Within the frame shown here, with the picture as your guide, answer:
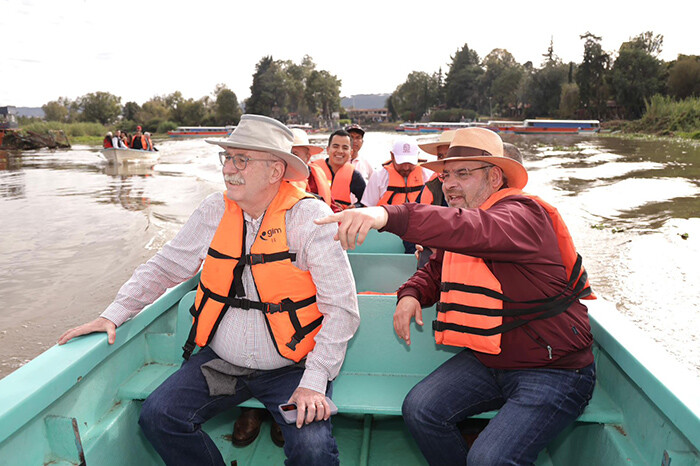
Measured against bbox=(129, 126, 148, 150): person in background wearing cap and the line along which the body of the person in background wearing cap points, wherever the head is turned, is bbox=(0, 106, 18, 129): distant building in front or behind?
behind

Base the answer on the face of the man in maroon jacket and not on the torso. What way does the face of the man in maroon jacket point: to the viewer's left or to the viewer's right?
to the viewer's left

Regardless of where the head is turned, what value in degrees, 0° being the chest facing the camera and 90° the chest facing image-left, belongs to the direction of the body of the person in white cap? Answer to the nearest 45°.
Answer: approximately 0°

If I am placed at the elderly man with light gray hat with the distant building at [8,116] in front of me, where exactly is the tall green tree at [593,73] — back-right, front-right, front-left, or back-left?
front-right

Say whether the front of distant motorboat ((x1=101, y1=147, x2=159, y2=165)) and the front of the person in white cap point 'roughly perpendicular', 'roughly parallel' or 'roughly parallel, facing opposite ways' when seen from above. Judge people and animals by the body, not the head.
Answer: roughly parallel

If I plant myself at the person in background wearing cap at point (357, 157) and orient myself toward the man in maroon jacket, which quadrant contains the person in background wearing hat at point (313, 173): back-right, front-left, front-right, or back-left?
front-right

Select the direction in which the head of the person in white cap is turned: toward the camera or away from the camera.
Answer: toward the camera

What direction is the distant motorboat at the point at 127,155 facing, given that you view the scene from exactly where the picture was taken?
facing the viewer and to the left of the viewer

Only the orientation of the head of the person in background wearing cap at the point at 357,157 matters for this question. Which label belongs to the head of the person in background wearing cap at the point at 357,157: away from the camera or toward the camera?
toward the camera

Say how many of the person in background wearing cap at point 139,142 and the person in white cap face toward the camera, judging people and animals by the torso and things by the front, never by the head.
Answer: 2

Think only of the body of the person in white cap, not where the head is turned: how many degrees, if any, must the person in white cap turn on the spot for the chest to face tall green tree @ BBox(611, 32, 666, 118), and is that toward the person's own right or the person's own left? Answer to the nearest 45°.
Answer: approximately 135° to the person's own left

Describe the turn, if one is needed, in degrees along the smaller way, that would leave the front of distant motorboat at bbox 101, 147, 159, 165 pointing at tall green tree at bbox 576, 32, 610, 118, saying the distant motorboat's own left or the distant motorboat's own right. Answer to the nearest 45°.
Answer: approximately 135° to the distant motorboat's own left

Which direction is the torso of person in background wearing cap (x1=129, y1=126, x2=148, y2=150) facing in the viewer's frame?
toward the camera

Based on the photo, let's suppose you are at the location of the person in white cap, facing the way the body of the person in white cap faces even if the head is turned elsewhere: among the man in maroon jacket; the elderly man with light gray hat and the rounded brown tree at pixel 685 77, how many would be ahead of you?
2
